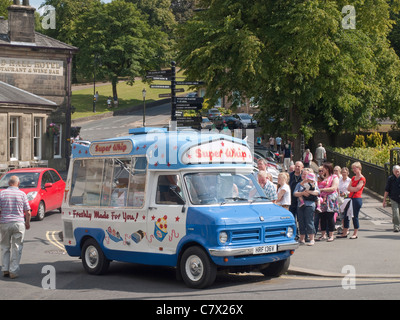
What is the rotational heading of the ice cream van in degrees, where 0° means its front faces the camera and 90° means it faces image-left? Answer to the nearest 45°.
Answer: approximately 315°

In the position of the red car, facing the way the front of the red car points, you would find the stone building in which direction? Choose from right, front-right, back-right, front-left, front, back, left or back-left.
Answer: back-right

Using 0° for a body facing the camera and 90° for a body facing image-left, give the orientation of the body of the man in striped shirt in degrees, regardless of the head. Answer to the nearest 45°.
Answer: approximately 180°

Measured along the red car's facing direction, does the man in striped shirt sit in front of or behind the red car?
in front

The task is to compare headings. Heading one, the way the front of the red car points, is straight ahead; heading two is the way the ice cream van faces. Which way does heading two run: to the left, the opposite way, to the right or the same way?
to the left

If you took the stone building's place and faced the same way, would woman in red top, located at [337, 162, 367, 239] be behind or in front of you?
in front

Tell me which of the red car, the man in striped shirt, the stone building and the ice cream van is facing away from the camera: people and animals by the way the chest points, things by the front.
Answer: the man in striped shirt

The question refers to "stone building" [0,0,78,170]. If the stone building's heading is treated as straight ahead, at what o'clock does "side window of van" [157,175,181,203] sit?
The side window of van is roughly at 12 o'clock from the stone building.
